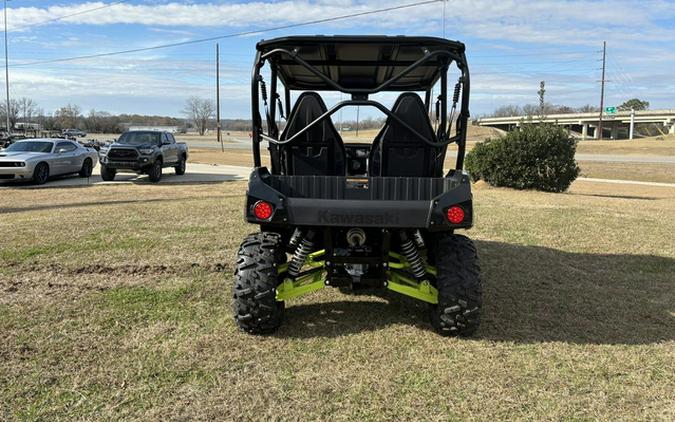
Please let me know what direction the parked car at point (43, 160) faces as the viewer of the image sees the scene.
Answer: facing the viewer and to the left of the viewer

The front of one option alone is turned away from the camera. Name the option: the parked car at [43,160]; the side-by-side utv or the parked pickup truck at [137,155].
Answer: the side-by-side utv

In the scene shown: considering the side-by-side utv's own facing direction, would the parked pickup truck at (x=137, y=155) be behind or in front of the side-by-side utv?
in front

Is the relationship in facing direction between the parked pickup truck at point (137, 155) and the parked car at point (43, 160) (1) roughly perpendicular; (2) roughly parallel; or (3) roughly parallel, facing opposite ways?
roughly parallel

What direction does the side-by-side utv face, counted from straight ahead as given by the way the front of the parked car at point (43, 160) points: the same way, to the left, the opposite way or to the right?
the opposite way

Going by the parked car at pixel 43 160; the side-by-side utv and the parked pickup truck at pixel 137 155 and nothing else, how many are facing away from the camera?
1

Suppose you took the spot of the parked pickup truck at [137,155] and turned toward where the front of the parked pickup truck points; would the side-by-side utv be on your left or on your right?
on your left

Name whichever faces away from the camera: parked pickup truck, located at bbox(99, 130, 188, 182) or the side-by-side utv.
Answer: the side-by-side utv

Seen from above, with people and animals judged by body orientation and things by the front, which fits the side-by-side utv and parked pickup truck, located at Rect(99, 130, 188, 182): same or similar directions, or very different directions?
very different directions

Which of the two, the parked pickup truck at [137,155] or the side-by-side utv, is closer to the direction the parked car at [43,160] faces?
the side-by-side utv

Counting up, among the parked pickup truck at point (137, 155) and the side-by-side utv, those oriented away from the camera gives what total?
1

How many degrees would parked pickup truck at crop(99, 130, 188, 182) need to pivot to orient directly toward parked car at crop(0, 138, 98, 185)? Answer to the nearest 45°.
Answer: approximately 45° to its right

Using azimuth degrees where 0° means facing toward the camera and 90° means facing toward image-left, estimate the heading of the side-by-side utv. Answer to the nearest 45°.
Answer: approximately 180°

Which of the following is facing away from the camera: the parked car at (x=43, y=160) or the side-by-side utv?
the side-by-side utv

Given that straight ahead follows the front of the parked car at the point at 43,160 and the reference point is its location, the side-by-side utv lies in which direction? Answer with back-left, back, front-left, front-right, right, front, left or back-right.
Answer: front-left
